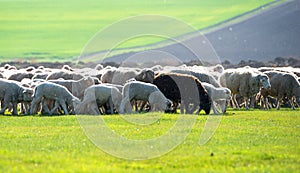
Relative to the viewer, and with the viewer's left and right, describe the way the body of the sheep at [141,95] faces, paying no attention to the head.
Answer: facing to the right of the viewer

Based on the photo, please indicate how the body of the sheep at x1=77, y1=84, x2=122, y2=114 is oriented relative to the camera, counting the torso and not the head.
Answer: to the viewer's left

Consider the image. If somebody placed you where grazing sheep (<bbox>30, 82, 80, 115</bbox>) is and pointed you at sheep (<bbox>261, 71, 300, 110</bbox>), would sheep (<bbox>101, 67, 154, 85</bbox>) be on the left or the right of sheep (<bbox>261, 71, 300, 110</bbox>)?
left

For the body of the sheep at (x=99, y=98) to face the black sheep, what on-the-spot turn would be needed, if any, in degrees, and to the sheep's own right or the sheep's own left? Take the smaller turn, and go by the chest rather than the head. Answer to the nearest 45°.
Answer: approximately 180°

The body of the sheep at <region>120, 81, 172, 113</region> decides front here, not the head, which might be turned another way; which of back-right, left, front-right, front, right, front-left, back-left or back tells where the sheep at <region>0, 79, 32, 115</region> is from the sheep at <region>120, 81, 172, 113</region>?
back
